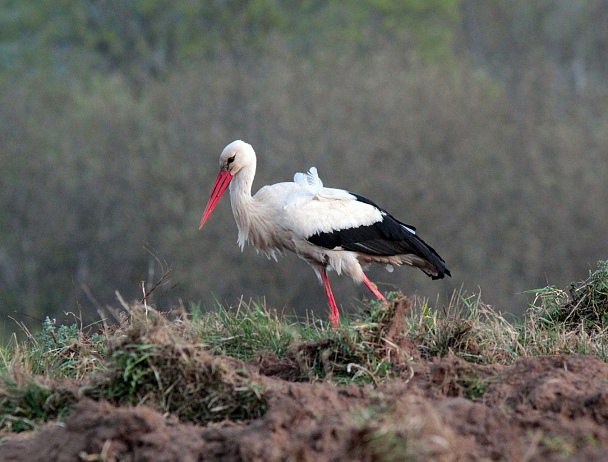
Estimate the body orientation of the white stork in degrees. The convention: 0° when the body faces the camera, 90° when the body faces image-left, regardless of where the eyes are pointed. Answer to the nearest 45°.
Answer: approximately 90°

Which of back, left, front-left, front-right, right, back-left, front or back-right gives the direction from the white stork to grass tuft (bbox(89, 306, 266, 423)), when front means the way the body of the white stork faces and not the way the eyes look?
left
